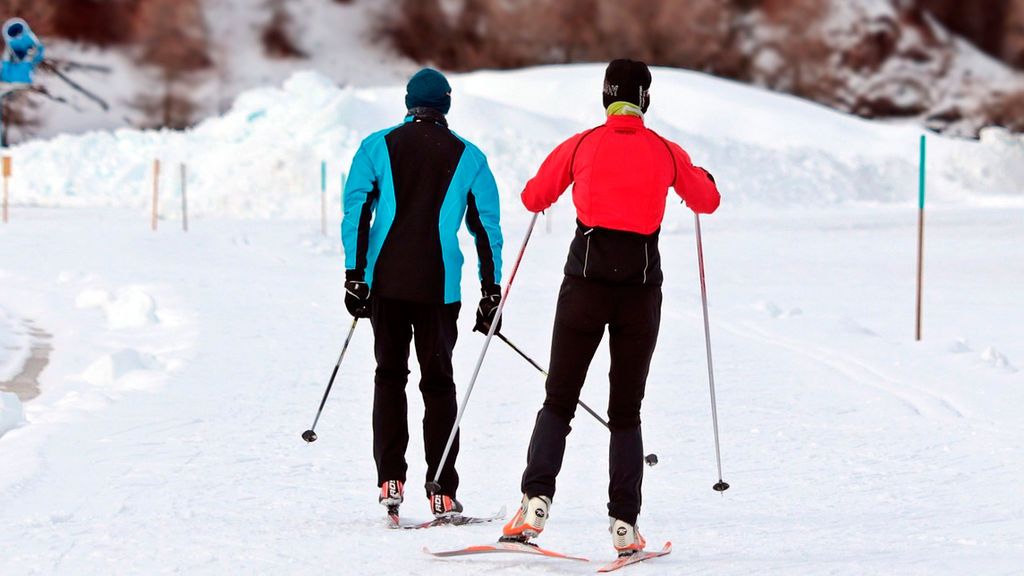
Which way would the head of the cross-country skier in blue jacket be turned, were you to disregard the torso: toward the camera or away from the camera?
away from the camera

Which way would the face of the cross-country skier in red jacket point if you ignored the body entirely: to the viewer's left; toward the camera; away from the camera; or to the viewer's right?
away from the camera

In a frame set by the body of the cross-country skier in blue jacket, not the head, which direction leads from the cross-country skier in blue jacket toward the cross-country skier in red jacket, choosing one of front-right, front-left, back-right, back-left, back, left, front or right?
back-right

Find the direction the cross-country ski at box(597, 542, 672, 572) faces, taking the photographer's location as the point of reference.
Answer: facing away from the viewer and to the right of the viewer

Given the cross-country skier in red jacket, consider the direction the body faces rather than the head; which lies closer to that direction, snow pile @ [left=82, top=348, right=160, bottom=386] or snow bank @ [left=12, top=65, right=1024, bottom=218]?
the snow bank

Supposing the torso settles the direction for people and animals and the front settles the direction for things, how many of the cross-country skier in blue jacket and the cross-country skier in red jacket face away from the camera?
2

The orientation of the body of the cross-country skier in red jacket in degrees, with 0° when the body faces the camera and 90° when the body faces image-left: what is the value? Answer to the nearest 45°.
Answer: approximately 180°

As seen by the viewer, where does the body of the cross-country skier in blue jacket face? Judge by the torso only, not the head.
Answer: away from the camera
